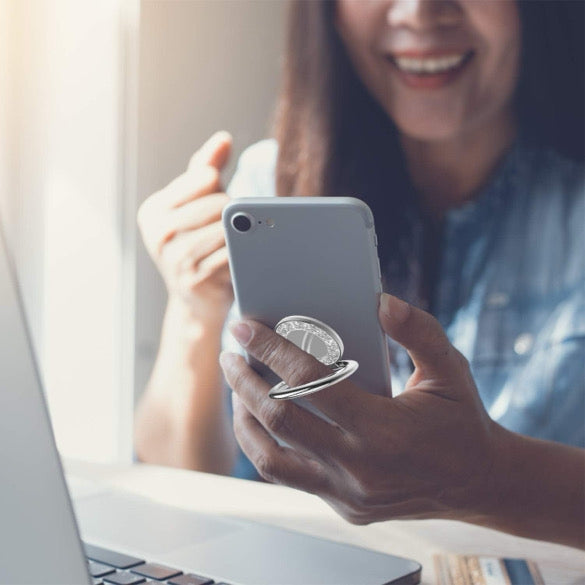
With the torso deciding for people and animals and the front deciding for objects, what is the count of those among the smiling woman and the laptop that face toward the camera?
1

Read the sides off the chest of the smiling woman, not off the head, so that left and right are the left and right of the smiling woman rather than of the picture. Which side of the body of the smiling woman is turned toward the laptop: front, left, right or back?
front

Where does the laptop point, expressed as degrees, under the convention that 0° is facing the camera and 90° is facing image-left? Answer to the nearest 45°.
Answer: approximately 225°

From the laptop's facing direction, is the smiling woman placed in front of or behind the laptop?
in front

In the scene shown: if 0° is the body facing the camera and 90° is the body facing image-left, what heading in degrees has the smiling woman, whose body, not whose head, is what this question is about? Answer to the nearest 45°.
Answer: approximately 0°
